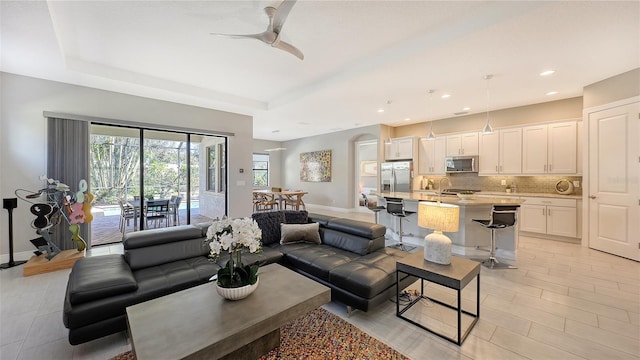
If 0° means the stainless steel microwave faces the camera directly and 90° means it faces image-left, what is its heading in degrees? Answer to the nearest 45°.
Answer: approximately 0°

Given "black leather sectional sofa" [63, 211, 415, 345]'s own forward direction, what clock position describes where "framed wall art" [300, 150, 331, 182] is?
The framed wall art is roughly at 7 o'clock from the black leather sectional sofa.

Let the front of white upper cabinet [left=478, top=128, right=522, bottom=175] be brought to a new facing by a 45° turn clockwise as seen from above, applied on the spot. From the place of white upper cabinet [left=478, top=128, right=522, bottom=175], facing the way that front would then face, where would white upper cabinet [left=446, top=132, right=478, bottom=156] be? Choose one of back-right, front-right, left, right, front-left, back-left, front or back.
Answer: front-right

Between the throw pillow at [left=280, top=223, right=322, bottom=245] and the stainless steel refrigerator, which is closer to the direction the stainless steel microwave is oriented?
the throw pillow

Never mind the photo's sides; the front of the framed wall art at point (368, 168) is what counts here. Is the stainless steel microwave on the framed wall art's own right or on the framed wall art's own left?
on the framed wall art's own left

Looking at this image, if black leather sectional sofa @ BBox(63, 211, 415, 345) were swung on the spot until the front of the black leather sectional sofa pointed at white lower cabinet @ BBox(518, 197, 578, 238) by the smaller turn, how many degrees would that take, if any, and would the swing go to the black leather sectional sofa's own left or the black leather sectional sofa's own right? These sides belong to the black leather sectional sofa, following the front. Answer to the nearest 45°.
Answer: approximately 90° to the black leather sectional sofa's own left
